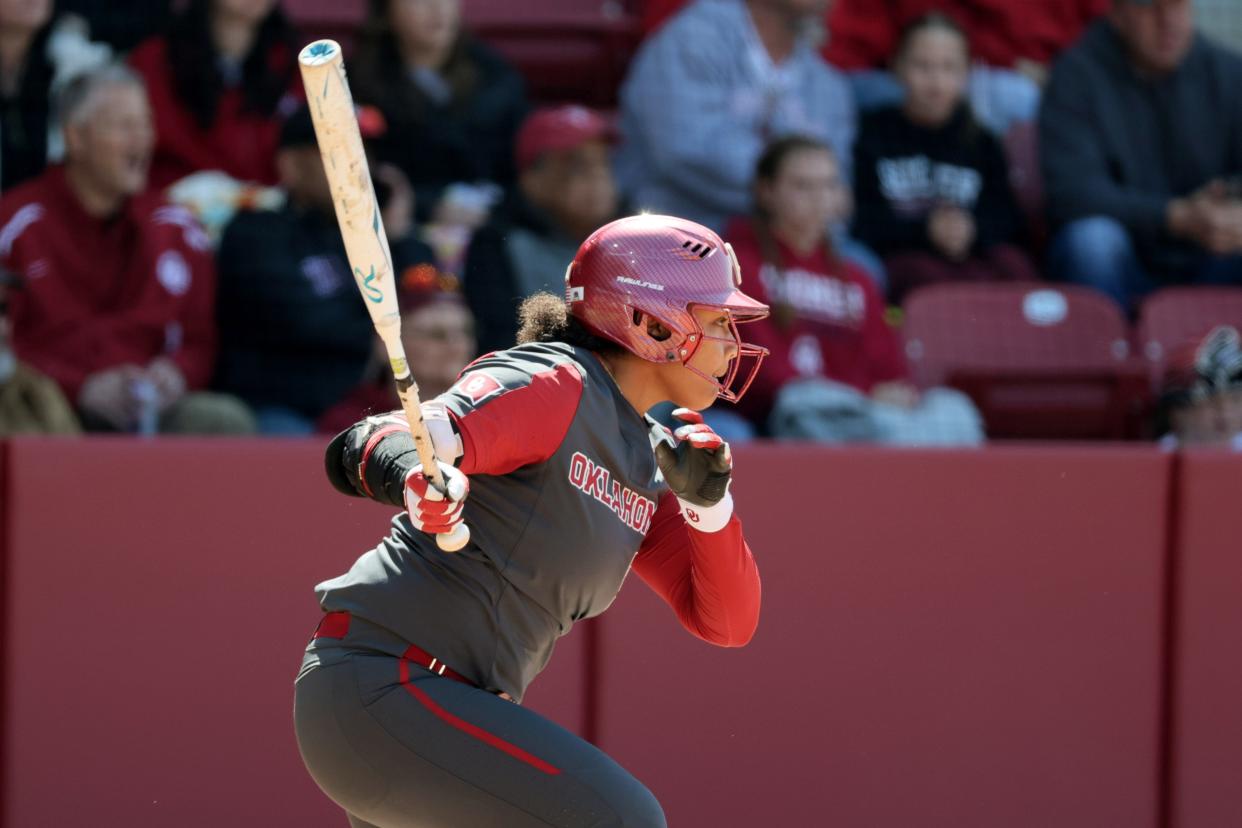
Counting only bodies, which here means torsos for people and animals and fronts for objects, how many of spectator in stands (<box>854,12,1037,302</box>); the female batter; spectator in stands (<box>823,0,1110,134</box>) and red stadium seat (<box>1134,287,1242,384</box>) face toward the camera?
3

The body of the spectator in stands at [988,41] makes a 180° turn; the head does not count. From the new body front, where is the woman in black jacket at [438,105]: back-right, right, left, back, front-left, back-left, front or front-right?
back-left

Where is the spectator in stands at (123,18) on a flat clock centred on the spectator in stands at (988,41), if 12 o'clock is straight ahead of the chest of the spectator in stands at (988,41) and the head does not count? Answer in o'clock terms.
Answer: the spectator in stands at (123,18) is roughly at 2 o'clock from the spectator in stands at (988,41).

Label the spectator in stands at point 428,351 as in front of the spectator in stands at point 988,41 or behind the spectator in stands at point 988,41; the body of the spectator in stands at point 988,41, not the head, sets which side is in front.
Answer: in front

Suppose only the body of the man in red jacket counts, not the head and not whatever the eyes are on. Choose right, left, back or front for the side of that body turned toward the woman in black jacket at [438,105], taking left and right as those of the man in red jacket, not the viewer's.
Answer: left

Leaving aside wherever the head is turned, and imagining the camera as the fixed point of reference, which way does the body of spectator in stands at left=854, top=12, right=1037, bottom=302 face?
toward the camera

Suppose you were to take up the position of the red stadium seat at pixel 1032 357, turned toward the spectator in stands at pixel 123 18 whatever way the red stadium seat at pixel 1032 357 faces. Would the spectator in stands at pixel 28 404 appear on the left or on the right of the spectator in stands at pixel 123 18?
left

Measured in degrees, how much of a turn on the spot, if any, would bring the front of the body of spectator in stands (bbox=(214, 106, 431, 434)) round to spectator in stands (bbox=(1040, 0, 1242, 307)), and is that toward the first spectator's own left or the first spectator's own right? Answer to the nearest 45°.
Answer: approximately 45° to the first spectator's own left

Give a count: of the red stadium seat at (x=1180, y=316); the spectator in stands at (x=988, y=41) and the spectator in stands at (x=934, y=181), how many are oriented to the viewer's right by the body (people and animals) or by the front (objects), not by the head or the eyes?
0

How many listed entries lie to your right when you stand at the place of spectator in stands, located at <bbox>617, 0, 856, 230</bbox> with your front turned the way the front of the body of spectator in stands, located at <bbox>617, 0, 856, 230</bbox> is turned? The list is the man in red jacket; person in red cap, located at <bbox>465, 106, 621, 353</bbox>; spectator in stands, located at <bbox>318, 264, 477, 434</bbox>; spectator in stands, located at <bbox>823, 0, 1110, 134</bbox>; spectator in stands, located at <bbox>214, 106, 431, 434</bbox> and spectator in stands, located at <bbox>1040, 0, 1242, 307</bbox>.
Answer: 4

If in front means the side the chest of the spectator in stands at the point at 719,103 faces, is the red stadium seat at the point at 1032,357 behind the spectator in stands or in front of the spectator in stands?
in front

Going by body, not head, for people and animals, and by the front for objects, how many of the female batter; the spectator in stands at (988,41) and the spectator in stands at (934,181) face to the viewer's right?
1

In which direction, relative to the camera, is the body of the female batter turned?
to the viewer's right

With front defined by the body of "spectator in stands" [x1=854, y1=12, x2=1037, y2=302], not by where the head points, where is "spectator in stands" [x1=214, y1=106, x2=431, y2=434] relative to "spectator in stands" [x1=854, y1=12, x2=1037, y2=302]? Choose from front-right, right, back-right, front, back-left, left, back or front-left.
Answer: front-right

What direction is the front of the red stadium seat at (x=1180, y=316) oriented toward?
toward the camera
